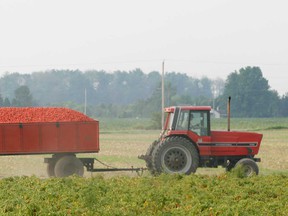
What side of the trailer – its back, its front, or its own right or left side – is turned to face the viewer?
right

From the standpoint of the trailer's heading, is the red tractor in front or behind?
in front
